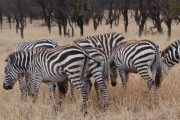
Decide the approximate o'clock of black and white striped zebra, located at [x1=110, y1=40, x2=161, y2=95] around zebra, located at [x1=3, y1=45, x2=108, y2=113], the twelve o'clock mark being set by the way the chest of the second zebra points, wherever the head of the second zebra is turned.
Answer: The black and white striped zebra is roughly at 4 o'clock from the second zebra.

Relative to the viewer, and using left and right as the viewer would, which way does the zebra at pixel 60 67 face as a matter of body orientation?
facing away from the viewer and to the left of the viewer
